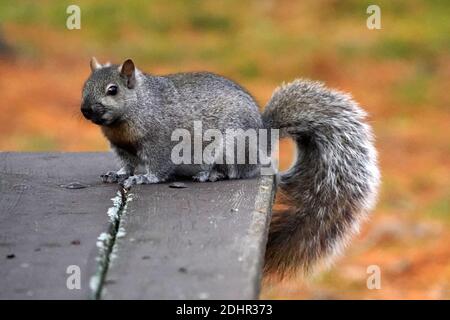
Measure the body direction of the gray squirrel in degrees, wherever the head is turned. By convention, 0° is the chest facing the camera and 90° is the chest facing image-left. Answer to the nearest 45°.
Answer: approximately 90°
